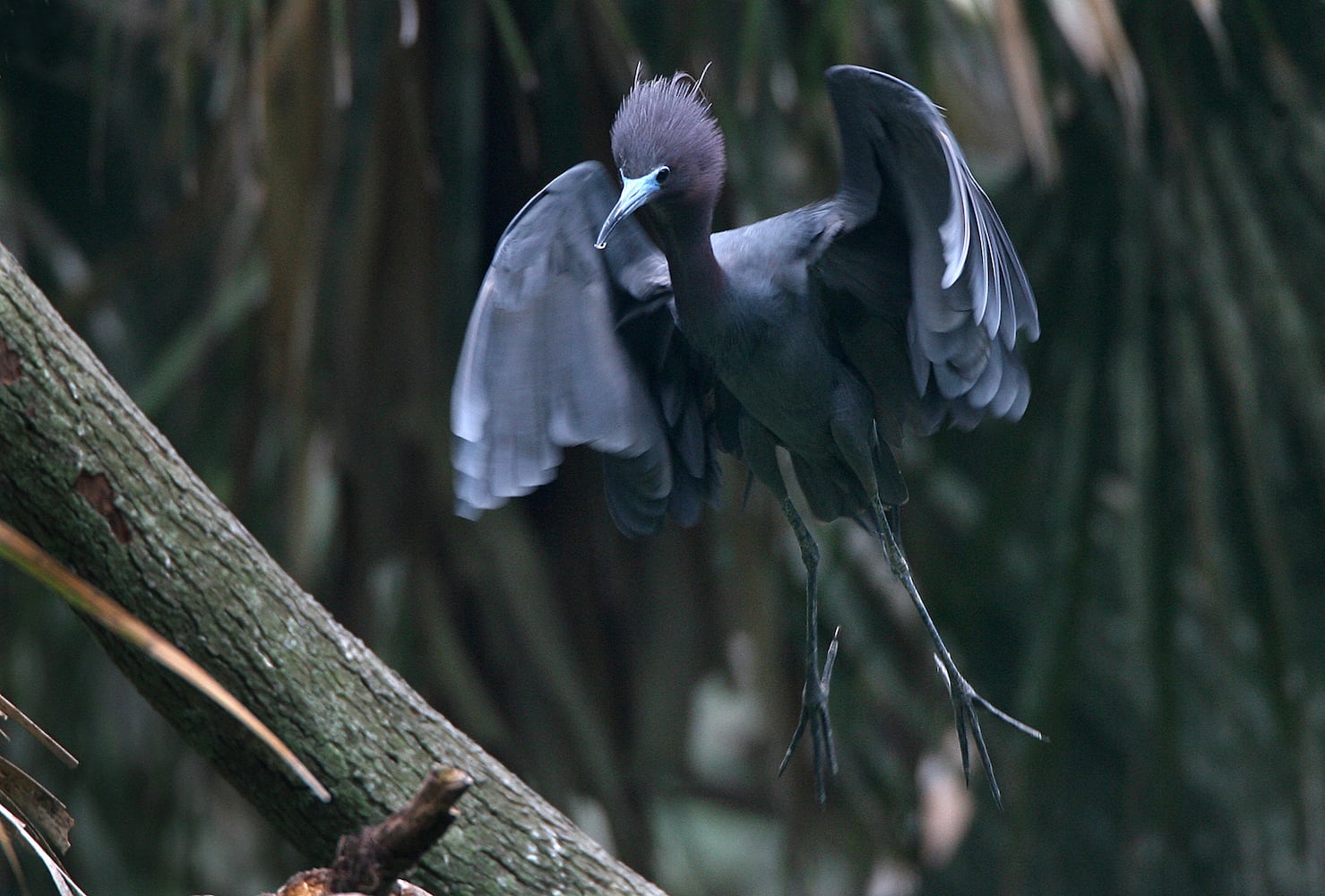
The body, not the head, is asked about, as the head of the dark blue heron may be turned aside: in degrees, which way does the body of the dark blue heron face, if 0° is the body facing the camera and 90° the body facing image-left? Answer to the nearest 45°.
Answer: approximately 45°

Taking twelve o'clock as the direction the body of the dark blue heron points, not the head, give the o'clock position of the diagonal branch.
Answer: The diagonal branch is roughly at 1 o'clock from the dark blue heron.
